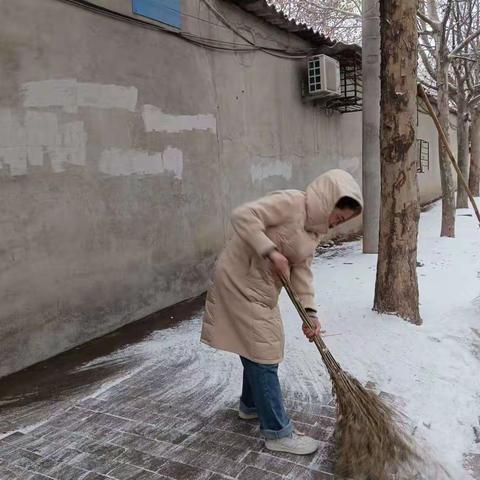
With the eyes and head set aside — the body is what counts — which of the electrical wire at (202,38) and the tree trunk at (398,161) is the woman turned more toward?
the tree trunk

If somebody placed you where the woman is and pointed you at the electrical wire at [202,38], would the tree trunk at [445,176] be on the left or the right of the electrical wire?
right

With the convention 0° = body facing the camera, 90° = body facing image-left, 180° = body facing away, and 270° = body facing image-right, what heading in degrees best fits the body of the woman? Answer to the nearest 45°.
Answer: approximately 270°
